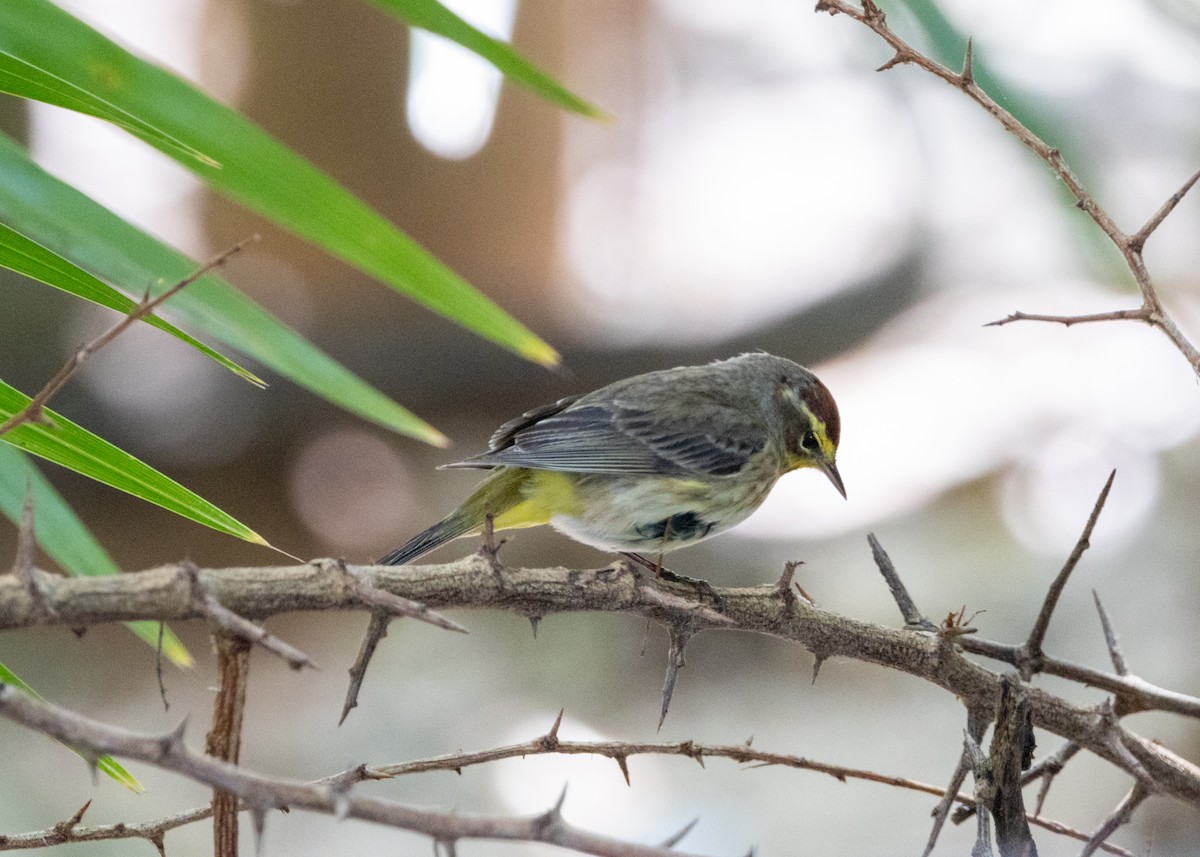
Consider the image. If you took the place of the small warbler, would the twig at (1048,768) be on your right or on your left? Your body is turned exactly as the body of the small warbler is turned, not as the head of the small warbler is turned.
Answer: on your right

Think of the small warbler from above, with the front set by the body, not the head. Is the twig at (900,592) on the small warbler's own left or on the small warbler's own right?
on the small warbler's own right

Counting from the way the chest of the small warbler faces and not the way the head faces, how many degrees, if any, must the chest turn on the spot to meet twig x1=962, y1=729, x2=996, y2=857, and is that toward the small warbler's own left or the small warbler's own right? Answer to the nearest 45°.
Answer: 0° — it already faces it

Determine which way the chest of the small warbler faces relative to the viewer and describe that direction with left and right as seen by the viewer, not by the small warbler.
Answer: facing to the right of the viewer

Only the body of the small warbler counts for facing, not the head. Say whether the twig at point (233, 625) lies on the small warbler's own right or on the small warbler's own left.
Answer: on the small warbler's own right
